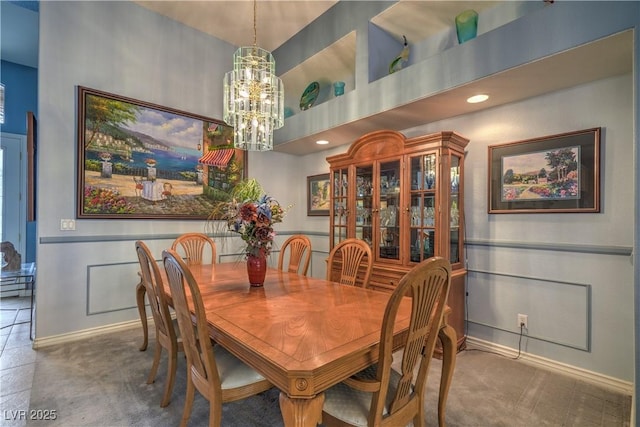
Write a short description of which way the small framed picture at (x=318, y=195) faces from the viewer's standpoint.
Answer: facing the viewer and to the left of the viewer

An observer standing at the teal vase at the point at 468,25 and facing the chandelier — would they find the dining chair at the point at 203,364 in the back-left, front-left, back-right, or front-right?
front-left

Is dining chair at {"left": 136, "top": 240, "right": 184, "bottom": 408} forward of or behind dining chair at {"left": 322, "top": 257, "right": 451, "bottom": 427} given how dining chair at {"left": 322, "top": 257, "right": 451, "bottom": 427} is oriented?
forward

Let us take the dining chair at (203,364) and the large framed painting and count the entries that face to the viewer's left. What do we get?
0

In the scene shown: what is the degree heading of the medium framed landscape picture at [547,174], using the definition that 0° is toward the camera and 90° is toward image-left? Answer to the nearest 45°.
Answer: approximately 45°

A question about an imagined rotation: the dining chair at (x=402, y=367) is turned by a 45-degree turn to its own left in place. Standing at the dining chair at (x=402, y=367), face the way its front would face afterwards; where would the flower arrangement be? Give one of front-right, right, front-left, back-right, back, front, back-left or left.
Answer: front-right

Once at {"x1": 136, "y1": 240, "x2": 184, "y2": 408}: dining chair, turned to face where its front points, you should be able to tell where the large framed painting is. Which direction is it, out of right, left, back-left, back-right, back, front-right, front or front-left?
front-left

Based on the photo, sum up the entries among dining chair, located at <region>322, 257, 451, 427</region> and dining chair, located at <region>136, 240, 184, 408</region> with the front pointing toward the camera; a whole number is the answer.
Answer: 0

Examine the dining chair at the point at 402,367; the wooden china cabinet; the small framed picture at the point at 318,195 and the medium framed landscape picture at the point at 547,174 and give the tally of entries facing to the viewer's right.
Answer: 0

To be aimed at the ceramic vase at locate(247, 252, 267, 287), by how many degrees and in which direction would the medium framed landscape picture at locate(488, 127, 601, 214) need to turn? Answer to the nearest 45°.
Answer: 0° — it already faces it

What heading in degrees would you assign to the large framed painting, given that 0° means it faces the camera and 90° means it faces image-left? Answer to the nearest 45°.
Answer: approximately 315°

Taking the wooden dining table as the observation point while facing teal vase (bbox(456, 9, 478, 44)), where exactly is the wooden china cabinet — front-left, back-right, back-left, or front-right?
front-left

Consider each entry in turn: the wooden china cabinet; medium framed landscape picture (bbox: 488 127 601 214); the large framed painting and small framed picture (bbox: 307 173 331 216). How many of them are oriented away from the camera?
0

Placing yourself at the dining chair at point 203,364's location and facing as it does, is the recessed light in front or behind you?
in front

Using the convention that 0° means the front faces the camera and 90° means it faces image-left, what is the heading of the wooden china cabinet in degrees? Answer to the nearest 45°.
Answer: approximately 45°
